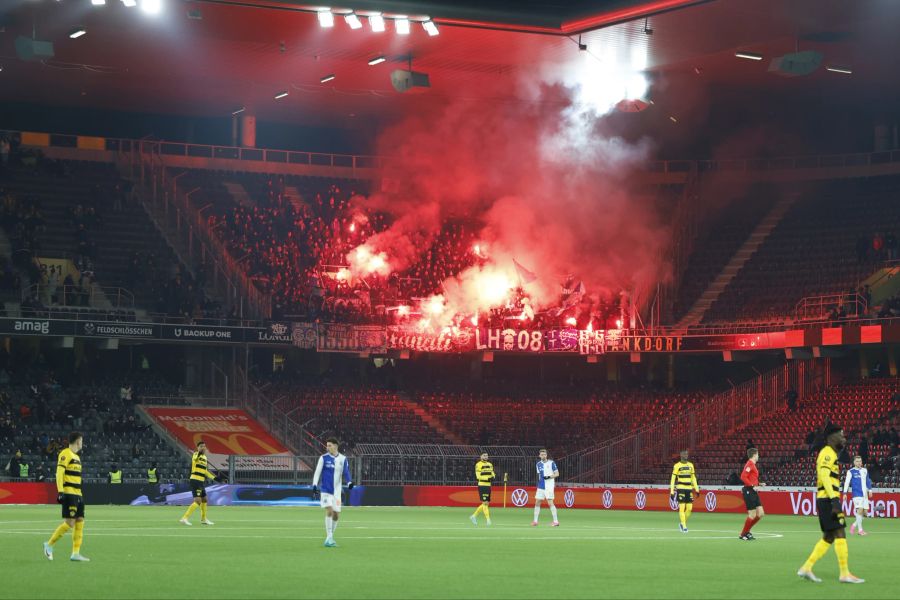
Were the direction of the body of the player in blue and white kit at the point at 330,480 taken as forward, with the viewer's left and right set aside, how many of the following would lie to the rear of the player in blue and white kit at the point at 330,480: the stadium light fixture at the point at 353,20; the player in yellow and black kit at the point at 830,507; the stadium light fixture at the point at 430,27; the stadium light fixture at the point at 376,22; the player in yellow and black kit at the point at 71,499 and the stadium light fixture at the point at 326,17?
4

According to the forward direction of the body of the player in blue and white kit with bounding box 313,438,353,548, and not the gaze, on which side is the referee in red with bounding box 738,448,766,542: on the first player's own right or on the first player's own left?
on the first player's own left

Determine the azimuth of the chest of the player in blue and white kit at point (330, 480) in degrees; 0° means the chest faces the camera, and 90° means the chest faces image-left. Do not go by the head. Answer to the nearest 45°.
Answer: approximately 0°
